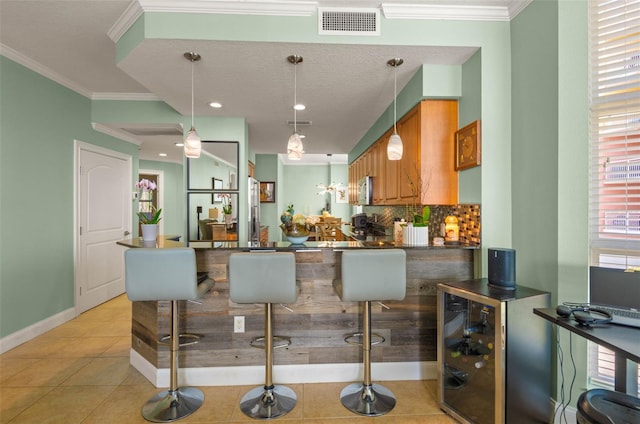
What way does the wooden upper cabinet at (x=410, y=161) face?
to the viewer's left

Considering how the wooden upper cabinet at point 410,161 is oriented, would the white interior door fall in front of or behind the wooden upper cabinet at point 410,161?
in front

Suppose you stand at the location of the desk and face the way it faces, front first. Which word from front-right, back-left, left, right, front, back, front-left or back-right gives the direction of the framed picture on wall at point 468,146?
right

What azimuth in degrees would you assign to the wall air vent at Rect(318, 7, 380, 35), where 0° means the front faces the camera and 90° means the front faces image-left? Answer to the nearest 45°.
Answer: approximately 0°

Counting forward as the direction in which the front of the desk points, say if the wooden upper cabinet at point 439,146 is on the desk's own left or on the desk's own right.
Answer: on the desk's own right

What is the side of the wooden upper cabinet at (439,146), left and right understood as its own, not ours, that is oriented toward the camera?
left

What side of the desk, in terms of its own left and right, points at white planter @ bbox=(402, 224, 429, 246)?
right

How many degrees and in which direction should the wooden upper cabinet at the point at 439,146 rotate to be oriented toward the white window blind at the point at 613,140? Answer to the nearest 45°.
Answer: approximately 135° to its left

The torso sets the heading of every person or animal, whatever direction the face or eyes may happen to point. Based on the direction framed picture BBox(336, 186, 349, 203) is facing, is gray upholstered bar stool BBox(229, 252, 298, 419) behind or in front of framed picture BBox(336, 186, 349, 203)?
in front

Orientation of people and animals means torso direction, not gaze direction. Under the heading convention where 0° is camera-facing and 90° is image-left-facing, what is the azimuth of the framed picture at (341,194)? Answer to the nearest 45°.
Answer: approximately 0°

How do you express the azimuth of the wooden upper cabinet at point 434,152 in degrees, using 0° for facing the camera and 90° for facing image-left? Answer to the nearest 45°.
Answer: approximately 90°

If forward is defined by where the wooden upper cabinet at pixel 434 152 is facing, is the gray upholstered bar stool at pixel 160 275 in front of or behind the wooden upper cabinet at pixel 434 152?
in front
